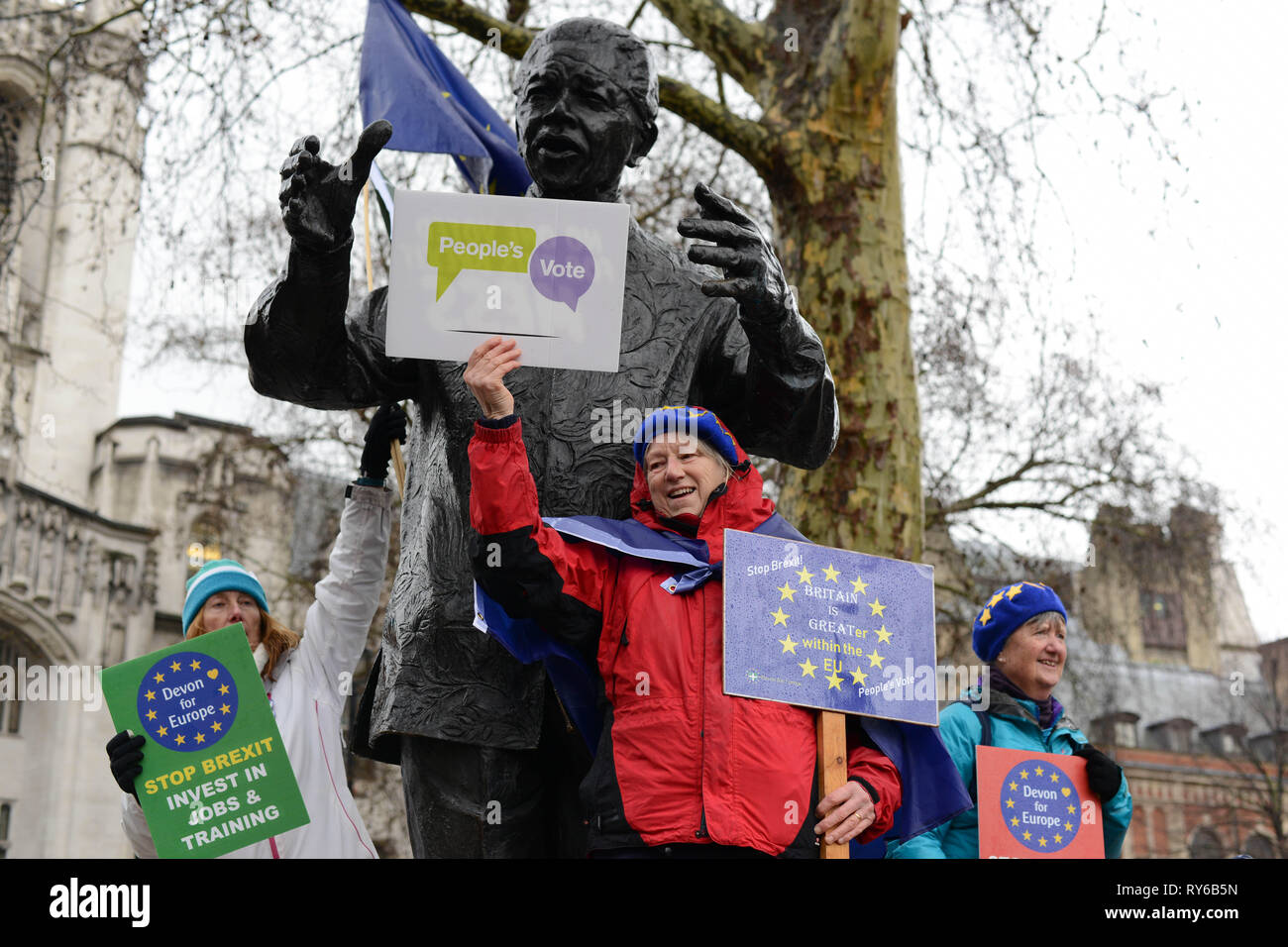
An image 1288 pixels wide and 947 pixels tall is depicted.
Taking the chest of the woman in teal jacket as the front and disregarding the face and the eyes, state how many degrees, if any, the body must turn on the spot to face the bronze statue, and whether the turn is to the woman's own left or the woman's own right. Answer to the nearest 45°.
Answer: approximately 90° to the woman's own right

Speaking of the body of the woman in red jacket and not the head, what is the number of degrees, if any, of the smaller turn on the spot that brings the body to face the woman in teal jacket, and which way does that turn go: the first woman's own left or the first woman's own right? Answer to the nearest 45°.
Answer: approximately 135° to the first woman's own left

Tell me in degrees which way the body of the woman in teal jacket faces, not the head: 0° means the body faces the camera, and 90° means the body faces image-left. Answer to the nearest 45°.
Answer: approximately 315°

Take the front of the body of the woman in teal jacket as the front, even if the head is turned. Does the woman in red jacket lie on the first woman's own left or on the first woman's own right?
on the first woman's own right

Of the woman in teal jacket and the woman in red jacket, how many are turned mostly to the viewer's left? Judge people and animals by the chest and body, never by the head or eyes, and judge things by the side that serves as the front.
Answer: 0

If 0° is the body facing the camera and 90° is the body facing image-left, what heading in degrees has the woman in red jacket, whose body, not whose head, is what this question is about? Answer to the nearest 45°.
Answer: approximately 0°

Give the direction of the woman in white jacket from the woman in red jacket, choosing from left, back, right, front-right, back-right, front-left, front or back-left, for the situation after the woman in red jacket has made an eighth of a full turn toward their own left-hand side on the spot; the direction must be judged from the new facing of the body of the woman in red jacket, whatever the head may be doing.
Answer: back

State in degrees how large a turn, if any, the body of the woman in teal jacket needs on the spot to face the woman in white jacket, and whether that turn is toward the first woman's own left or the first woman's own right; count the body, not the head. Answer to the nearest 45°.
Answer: approximately 135° to the first woman's own right
